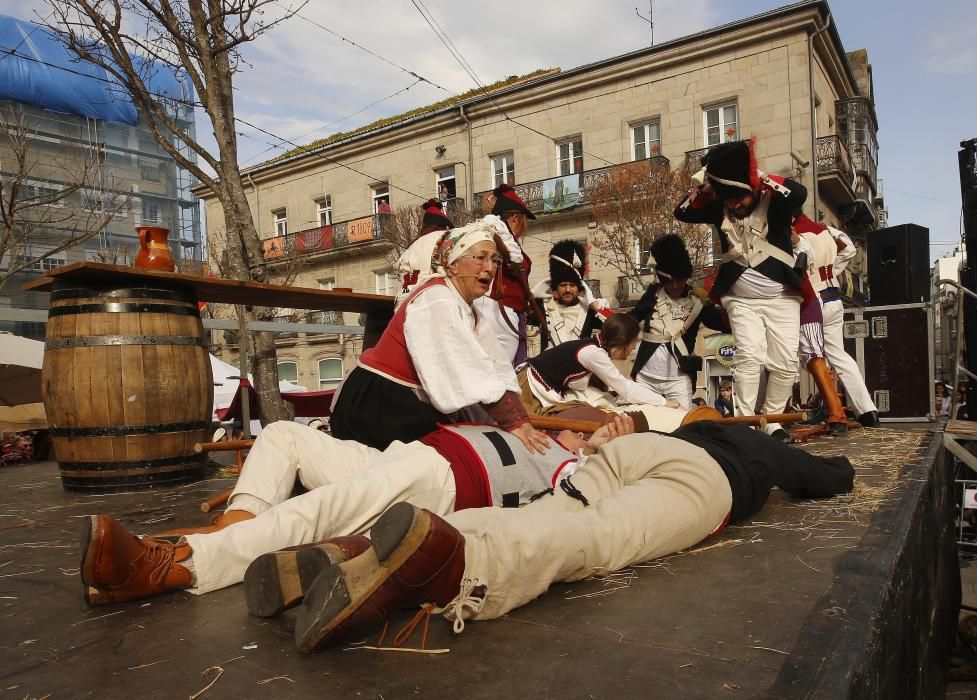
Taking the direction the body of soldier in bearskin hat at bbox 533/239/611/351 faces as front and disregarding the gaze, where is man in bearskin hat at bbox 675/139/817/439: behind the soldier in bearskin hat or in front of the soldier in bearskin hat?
in front

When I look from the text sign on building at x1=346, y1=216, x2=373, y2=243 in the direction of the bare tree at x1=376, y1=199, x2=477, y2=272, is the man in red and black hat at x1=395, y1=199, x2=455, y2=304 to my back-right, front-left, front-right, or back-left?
front-right

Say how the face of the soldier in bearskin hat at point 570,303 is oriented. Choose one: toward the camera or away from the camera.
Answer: toward the camera

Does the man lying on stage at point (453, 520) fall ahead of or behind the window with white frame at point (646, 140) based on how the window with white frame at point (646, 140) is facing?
ahead

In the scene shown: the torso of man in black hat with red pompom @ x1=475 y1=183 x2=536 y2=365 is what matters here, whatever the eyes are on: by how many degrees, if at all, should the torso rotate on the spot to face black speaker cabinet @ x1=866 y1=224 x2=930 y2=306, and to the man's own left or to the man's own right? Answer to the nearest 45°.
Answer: approximately 45° to the man's own left

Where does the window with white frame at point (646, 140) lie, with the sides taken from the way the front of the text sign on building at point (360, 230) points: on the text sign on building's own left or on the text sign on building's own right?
on the text sign on building's own left

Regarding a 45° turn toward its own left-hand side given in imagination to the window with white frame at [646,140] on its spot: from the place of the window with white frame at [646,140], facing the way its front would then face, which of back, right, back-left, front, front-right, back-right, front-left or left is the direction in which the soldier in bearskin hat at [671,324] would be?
front

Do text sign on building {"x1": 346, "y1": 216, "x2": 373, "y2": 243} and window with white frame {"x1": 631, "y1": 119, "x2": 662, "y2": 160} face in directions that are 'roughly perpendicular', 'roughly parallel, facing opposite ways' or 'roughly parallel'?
roughly parallel

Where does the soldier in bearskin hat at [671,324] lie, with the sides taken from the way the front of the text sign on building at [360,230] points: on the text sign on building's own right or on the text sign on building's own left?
on the text sign on building's own left
